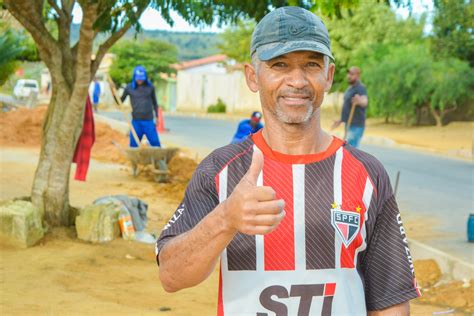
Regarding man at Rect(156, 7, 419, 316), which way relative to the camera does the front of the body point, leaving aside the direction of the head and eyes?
toward the camera

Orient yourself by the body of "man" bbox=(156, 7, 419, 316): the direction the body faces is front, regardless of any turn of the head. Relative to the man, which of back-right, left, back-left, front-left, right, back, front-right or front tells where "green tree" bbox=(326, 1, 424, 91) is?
back

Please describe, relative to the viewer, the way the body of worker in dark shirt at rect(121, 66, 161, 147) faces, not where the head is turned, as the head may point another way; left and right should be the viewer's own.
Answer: facing the viewer

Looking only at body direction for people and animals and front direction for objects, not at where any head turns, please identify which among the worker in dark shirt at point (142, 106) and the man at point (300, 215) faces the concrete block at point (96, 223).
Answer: the worker in dark shirt

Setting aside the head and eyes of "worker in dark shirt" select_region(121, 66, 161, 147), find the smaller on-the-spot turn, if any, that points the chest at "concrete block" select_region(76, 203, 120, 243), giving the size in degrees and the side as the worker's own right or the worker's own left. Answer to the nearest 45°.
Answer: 0° — they already face it

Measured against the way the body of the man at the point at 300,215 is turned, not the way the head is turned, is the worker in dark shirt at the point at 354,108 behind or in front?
behind

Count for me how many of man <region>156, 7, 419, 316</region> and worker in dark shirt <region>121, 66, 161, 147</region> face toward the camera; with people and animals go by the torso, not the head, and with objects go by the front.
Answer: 2

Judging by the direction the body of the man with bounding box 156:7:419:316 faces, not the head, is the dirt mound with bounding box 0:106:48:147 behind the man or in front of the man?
behind

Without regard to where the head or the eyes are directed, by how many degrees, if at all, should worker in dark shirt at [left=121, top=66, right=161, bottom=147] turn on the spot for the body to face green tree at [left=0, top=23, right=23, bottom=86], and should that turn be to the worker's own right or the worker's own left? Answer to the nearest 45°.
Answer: approximately 135° to the worker's own right
